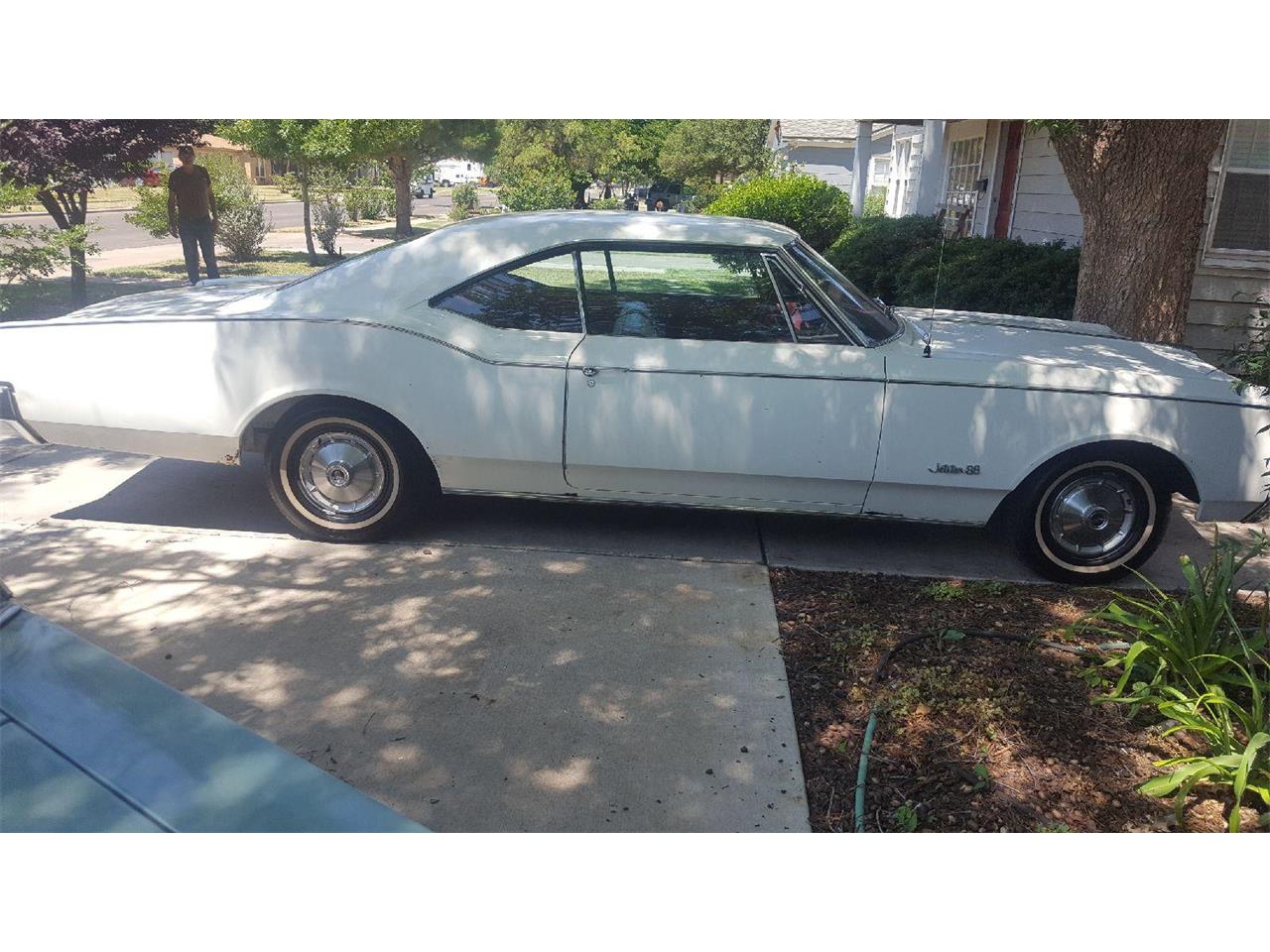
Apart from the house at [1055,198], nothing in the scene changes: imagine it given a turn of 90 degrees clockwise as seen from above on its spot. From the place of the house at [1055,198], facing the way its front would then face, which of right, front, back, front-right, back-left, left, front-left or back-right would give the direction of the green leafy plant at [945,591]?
back-left

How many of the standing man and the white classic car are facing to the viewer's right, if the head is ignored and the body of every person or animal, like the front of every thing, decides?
1

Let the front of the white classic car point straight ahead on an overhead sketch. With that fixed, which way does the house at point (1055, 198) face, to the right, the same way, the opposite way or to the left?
the opposite way

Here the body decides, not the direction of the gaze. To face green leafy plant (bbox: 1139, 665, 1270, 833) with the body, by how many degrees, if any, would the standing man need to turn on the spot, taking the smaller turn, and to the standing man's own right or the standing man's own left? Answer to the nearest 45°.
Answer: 0° — they already face it

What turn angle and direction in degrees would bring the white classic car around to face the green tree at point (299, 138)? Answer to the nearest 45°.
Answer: approximately 135° to its left

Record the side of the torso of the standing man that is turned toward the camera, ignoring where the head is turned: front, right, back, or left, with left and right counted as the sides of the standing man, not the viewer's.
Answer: front

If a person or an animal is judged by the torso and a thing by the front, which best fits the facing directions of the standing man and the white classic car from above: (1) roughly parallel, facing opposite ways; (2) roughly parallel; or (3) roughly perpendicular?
roughly perpendicular

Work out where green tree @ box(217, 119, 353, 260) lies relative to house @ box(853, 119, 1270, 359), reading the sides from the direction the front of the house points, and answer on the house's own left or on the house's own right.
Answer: on the house's own right

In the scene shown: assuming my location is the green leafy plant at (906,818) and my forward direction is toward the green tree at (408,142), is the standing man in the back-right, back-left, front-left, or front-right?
front-left

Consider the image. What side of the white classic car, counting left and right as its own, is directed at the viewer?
right

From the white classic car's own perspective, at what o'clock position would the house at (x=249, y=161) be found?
The house is roughly at 8 o'clock from the white classic car.

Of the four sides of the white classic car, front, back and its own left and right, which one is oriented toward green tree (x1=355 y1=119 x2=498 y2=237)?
left

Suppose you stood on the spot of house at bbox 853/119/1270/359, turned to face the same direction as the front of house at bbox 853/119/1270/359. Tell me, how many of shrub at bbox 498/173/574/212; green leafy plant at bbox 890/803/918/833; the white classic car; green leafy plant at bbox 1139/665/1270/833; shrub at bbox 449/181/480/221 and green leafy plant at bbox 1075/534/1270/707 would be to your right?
2

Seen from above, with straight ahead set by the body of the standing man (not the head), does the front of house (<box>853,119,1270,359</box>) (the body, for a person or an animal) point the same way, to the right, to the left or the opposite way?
to the right

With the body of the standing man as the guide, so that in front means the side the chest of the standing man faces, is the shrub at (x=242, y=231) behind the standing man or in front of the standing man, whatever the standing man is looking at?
behind

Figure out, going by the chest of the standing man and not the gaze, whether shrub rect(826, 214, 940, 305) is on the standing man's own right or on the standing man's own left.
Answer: on the standing man's own left

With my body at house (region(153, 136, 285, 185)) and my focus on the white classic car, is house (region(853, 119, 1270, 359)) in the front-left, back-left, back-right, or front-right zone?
front-left

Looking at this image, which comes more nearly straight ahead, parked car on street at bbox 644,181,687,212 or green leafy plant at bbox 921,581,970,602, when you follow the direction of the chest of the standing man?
the green leafy plant
